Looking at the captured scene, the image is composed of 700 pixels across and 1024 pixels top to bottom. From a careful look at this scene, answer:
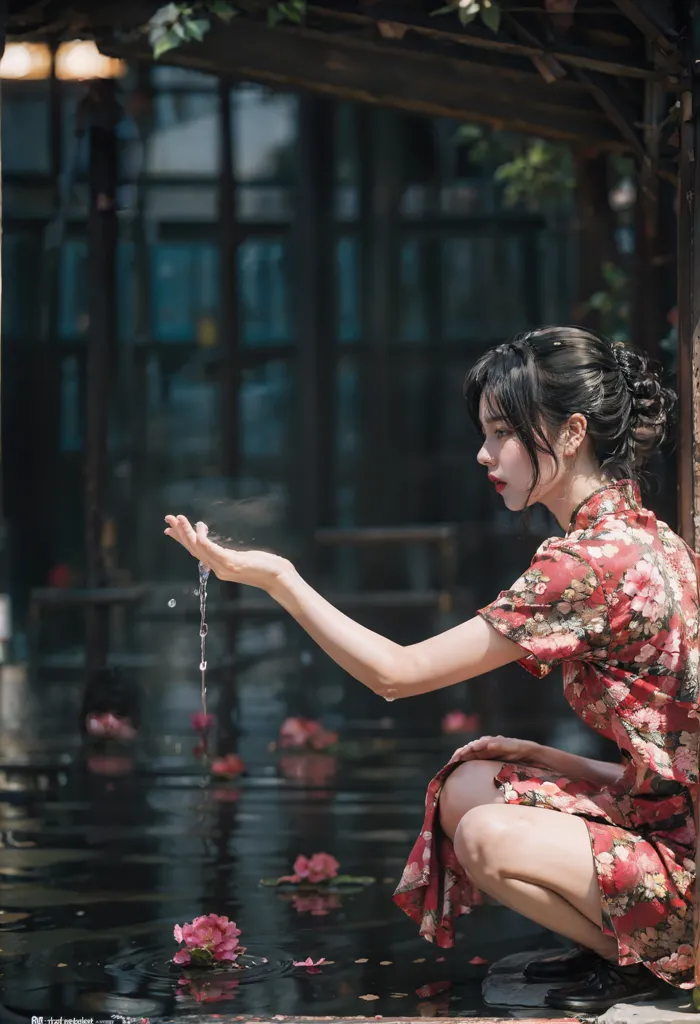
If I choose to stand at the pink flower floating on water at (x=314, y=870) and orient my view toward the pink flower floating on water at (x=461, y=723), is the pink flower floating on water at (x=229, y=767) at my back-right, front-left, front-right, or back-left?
front-left

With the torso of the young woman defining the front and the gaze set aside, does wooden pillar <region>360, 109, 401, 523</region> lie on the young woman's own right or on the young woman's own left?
on the young woman's own right

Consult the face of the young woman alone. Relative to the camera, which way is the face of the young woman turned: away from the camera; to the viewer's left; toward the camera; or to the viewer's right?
to the viewer's left

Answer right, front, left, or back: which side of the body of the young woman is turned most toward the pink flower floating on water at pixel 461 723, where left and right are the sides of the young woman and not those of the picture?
right

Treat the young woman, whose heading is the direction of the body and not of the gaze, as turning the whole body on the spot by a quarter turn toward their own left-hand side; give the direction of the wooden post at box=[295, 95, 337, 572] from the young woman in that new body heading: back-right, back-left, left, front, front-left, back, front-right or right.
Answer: back

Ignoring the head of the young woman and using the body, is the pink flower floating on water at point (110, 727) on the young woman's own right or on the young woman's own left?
on the young woman's own right

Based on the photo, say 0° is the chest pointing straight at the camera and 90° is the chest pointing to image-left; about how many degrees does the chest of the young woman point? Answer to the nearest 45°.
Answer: approximately 90°

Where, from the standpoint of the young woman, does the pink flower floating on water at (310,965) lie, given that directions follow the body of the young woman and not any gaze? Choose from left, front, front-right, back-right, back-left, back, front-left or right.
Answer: front-right

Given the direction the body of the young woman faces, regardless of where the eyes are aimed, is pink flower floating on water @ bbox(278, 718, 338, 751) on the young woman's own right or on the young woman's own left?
on the young woman's own right

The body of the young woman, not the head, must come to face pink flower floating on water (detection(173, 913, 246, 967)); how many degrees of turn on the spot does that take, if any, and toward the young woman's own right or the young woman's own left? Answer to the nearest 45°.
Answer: approximately 45° to the young woman's own right

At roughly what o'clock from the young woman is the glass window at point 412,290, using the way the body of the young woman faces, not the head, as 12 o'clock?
The glass window is roughly at 3 o'clock from the young woman.

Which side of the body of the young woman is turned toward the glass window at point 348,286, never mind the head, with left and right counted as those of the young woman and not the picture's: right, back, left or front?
right
